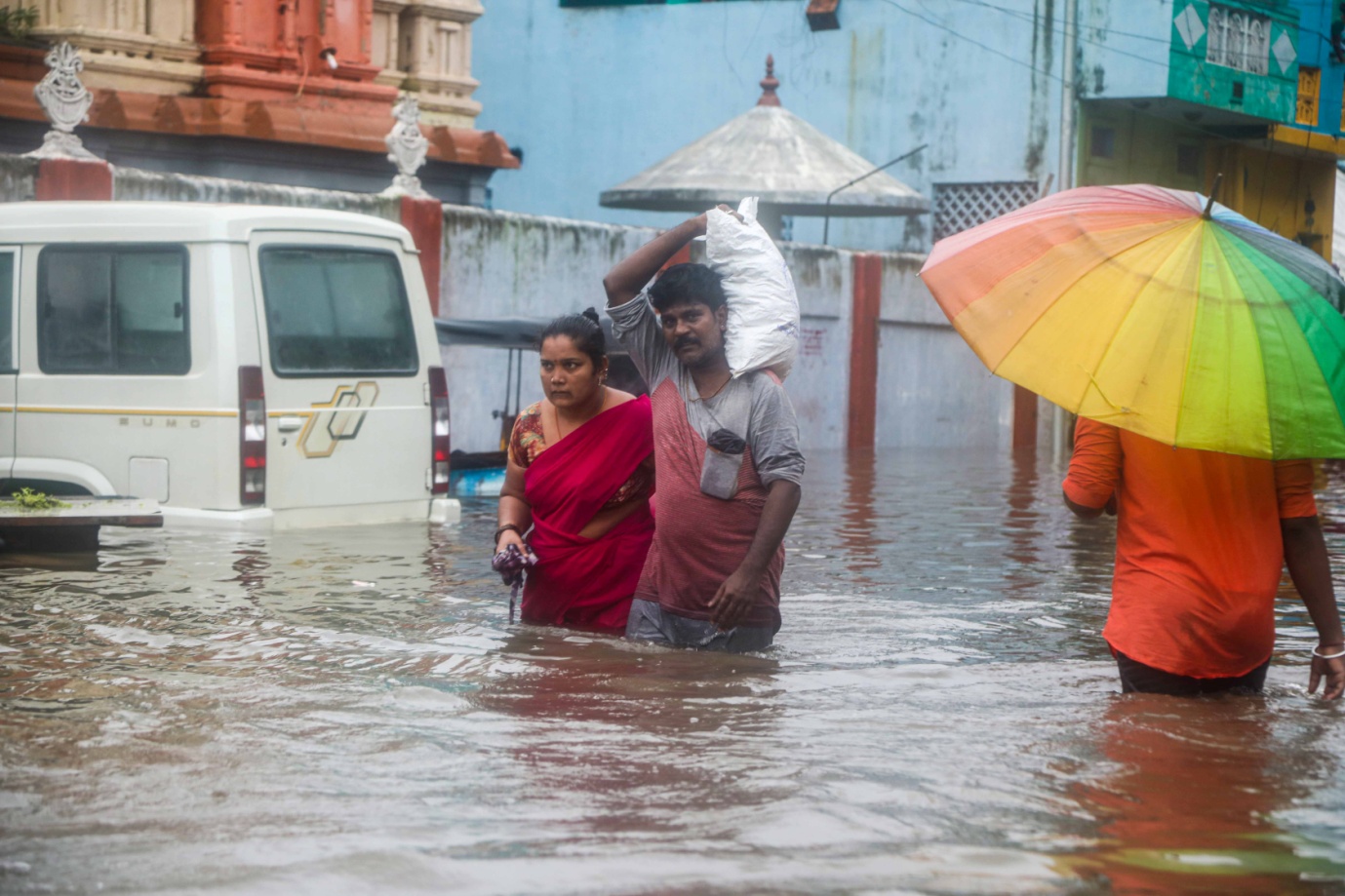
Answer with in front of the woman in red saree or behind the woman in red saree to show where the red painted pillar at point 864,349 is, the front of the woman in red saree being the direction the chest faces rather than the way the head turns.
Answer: behind

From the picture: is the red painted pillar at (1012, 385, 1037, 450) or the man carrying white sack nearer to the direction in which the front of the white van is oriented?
the red painted pillar

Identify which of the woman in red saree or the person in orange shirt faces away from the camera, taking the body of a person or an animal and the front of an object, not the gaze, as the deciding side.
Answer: the person in orange shirt

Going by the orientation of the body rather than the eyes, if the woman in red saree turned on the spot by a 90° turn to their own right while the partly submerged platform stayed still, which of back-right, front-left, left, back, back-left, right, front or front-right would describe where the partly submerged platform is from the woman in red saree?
front

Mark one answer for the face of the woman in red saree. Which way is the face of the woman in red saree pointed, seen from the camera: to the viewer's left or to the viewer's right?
to the viewer's left

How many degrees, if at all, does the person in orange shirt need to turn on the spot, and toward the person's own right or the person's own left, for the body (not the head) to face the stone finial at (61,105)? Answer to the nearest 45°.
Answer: approximately 45° to the person's own left

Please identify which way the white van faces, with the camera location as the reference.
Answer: facing away from the viewer and to the left of the viewer

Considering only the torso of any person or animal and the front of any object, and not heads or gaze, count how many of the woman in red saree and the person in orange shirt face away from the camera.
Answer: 1

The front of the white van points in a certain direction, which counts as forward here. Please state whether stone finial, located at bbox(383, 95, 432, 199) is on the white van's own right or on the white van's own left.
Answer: on the white van's own right

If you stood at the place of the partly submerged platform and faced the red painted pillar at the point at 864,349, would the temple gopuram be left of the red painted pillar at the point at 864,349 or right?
left

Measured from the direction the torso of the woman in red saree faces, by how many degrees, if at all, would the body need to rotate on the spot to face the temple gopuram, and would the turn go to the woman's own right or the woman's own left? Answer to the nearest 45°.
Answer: approximately 135° to the woman's own right

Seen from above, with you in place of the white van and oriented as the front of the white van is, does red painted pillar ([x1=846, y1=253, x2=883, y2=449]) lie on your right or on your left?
on your right

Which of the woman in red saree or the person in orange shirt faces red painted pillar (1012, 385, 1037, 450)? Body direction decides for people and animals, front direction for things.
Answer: the person in orange shirt

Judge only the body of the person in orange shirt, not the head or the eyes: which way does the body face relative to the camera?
away from the camera

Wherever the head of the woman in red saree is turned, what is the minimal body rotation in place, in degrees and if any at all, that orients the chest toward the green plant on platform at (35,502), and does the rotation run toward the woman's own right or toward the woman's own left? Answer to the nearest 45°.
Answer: approximately 90° to the woman's own right

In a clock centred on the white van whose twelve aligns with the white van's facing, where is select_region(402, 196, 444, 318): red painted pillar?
The red painted pillar is roughly at 2 o'clock from the white van.
